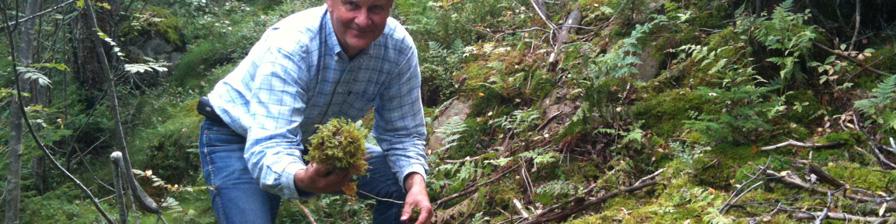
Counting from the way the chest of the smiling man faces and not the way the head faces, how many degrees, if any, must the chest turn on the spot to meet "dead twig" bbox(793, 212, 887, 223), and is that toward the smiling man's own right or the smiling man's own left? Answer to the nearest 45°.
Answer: approximately 45° to the smiling man's own left

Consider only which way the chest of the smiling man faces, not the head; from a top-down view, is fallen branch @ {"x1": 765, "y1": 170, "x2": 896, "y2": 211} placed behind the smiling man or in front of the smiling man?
in front

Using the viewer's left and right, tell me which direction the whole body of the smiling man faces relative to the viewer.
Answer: facing the viewer and to the right of the viewer

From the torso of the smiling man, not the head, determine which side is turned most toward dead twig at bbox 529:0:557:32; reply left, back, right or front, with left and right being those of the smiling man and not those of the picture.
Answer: left

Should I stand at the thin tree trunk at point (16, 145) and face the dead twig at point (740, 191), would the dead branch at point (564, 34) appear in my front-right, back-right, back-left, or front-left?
front-left

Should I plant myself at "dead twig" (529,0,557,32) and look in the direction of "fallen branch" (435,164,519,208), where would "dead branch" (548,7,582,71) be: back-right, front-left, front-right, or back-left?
front-left

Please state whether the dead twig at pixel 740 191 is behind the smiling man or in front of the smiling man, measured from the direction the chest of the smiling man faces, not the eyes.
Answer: in front

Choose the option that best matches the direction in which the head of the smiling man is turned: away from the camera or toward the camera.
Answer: toward the camera

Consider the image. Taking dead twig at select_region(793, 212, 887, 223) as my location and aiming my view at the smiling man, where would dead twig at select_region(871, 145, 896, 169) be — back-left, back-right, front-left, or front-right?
back-right

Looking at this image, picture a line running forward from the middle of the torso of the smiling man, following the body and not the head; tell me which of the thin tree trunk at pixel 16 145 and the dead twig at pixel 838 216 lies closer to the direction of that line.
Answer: the dead twig
